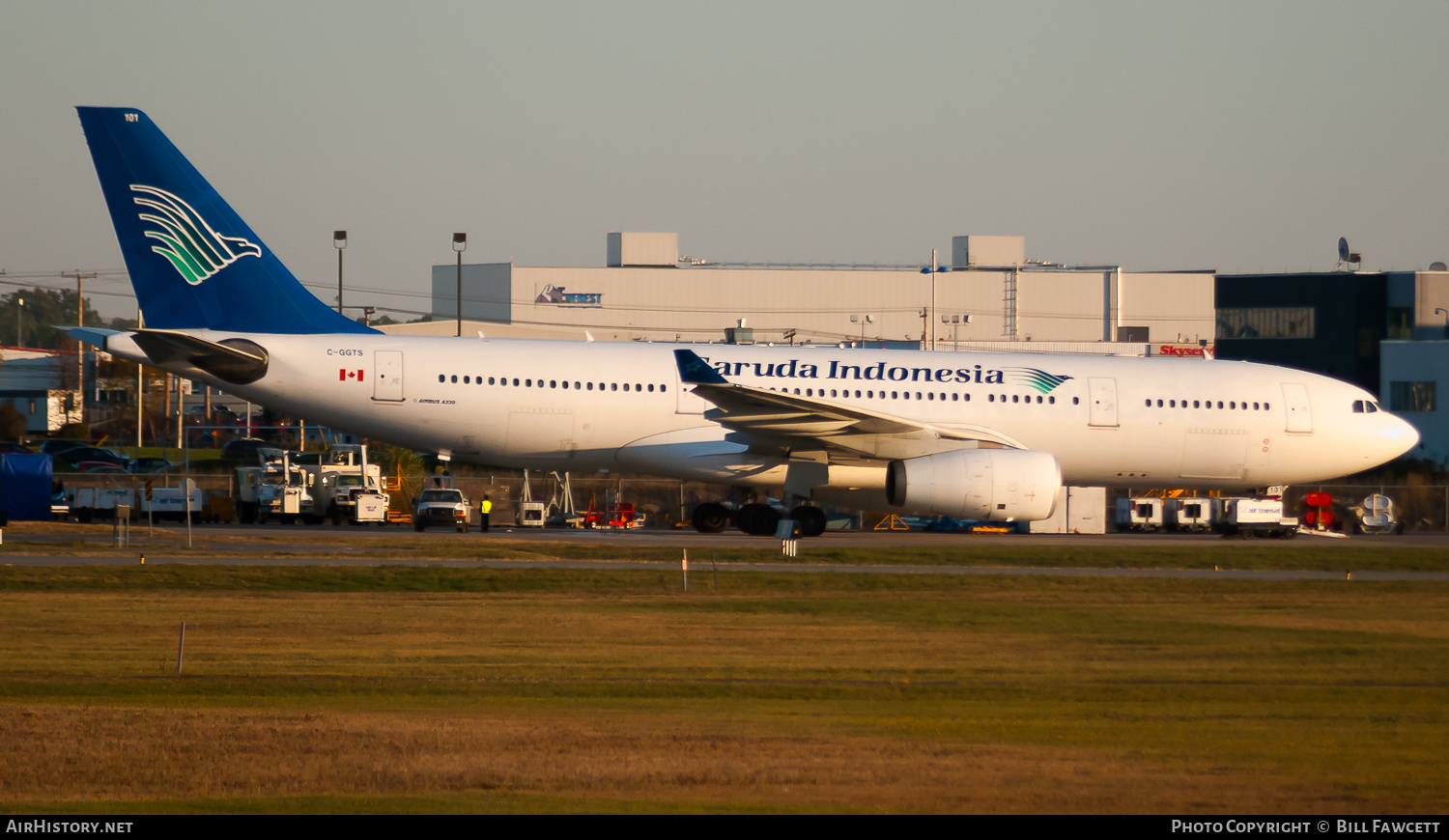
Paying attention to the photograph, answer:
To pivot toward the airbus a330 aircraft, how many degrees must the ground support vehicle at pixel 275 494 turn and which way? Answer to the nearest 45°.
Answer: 0° — it already faces it

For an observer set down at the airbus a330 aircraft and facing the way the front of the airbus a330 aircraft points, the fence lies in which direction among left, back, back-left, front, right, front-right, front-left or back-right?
left

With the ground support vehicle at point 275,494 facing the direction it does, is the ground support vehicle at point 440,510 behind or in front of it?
in front

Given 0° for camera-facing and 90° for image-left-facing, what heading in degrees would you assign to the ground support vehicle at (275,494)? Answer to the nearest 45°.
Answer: approximately 315°

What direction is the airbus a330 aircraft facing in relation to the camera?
to the viewer's right

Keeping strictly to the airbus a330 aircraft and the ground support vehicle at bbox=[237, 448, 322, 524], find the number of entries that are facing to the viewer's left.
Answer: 0

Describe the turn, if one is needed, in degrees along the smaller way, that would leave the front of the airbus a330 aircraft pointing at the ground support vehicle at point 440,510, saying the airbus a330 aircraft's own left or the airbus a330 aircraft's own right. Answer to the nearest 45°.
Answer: approximately 135° to the airbus a330 aircraft's own left

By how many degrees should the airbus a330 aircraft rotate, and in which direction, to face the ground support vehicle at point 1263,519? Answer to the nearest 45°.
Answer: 0° — it already faces it
